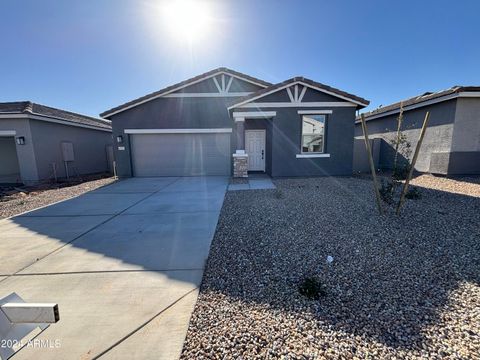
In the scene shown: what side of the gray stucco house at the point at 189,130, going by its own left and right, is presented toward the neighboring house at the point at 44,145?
right

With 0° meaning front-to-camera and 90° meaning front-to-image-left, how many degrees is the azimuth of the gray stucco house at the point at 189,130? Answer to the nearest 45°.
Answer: approximately 0°

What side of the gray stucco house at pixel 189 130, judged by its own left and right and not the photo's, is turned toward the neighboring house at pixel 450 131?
left

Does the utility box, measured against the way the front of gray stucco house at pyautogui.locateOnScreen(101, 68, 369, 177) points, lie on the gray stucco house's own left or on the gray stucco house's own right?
on the gray stucco house's own right
